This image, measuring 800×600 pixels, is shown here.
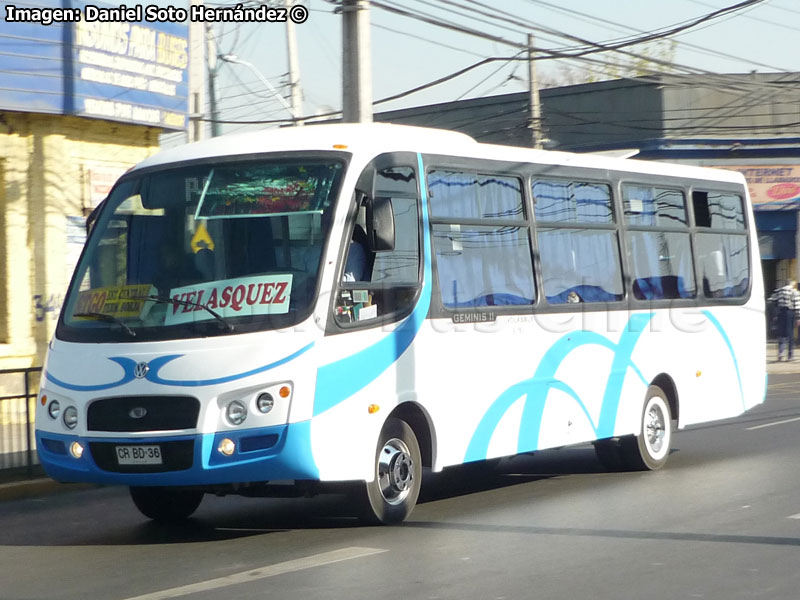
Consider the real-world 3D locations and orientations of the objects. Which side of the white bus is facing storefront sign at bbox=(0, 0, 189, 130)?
right

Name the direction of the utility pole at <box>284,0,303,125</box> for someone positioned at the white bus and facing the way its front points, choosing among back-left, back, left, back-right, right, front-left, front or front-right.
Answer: back-right

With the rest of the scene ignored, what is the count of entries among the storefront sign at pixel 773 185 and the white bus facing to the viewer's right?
0

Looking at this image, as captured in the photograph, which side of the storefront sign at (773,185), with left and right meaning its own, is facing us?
front

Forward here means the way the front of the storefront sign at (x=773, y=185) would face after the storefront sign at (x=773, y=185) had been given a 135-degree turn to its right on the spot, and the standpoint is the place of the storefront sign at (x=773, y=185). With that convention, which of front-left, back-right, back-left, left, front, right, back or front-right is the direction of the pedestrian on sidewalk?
back-left

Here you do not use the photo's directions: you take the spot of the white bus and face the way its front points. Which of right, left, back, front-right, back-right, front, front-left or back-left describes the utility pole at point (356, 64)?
back-right

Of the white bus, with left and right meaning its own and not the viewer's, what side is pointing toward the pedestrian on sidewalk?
back

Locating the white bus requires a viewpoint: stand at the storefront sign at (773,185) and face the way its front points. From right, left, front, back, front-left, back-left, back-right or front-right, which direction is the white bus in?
front

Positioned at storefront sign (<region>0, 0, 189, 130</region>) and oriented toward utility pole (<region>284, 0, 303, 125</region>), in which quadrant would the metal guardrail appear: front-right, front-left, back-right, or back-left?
back-right

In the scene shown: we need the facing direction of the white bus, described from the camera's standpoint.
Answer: facing the viewer and to the left of the viewer
